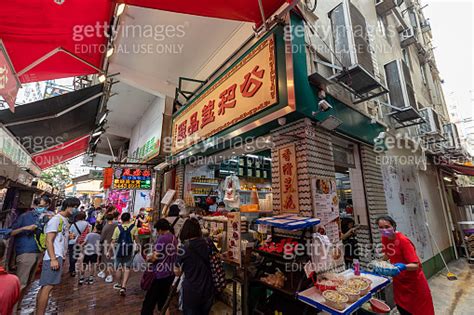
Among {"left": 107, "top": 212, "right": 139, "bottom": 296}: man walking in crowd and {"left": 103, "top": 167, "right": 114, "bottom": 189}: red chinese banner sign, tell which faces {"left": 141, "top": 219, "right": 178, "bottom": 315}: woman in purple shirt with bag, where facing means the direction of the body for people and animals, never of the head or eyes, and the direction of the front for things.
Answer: the red chinese banner sign

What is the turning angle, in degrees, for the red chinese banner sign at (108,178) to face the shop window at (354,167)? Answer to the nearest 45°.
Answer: approximately 45° to its left

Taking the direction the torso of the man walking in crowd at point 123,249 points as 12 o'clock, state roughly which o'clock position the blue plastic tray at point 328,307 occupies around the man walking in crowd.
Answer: The blue plastic tray is roughly at 5 o'clock from the man walking in crowd.

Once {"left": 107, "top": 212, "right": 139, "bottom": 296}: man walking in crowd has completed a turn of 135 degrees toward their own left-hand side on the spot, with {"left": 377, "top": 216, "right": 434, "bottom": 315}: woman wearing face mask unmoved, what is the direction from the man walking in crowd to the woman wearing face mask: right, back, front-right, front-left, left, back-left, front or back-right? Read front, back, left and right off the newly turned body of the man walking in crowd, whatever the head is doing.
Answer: left

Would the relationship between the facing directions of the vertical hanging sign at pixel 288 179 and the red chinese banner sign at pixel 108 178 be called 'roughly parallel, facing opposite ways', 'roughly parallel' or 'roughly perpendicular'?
roughly perpendicular

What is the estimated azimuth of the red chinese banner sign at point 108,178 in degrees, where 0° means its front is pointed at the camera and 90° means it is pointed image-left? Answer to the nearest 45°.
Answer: approximately 0°

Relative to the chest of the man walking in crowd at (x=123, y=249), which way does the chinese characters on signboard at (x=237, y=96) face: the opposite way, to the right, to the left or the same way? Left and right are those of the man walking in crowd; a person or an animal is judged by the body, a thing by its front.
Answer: to the left
